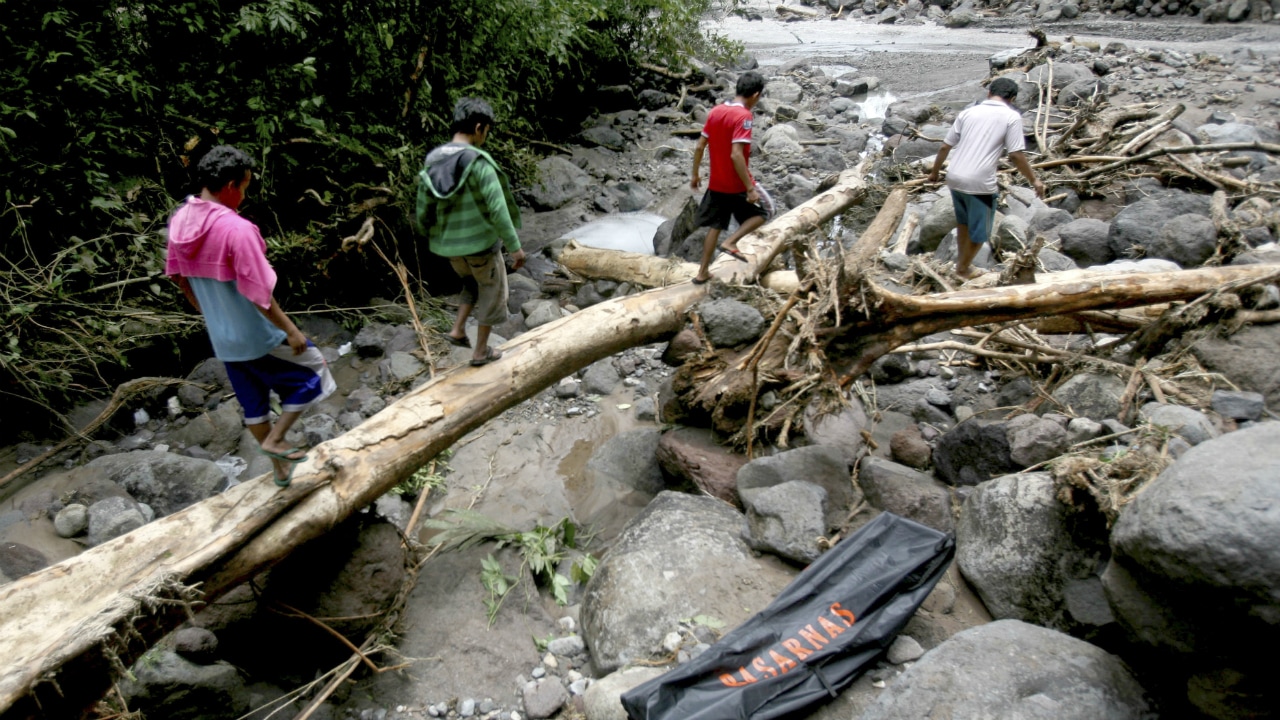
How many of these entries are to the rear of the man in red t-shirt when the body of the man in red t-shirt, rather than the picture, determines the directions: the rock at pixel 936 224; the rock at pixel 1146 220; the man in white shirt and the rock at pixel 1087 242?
0

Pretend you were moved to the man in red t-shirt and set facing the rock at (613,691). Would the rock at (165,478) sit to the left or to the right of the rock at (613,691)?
right

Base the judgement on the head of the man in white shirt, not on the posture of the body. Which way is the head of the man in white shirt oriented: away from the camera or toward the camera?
away from the camera

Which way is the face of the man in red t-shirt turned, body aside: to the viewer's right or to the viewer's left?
to the viewer's right

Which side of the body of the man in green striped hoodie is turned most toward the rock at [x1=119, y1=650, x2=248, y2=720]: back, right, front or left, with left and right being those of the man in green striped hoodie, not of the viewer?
back

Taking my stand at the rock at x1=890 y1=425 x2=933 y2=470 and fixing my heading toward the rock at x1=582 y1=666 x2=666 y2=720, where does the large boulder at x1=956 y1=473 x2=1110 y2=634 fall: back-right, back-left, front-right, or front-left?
front-left

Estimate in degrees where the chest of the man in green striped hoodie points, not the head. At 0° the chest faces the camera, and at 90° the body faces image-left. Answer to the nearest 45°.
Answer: approximately 225°

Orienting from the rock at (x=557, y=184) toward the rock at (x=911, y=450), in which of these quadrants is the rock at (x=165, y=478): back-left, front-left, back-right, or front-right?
front-right

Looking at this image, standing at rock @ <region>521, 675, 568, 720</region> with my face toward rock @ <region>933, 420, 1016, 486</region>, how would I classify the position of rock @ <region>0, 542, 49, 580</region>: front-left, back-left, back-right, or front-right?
back-left

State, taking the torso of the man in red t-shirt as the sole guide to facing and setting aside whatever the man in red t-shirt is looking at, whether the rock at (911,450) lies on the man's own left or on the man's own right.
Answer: on the man's own right

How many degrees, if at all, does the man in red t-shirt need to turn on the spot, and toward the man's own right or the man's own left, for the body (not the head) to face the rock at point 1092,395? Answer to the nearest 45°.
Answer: approximately 90° to the man's own right

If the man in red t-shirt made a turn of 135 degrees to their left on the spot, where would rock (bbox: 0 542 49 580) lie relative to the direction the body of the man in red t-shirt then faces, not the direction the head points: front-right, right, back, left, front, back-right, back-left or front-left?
front-left

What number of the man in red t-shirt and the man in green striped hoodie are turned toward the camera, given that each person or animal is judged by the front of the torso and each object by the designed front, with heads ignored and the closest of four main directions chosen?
0

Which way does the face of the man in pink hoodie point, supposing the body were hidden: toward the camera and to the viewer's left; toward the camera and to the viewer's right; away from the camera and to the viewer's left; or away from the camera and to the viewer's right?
away from the camera and to the viewer's right

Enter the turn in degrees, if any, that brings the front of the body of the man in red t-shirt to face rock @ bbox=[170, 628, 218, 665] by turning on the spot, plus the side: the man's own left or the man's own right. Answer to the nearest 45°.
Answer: approximately 180°

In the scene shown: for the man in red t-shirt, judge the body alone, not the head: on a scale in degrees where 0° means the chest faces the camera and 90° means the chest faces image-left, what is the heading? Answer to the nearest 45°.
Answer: approximately 225°

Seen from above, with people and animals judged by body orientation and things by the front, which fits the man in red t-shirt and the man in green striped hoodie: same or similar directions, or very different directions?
same or similar directions
